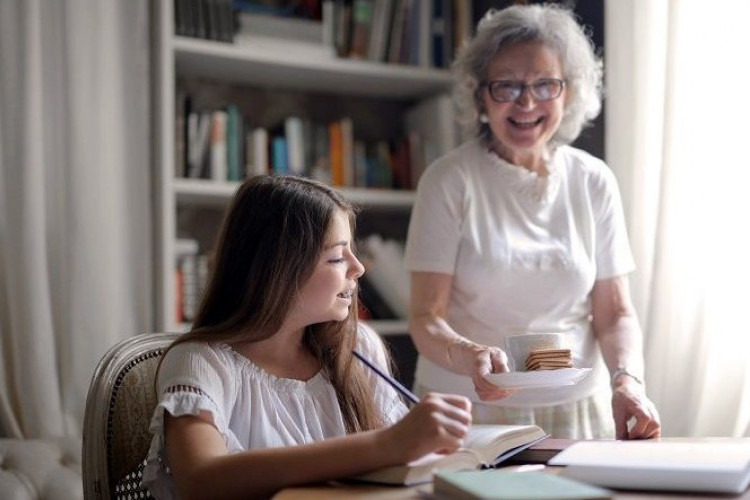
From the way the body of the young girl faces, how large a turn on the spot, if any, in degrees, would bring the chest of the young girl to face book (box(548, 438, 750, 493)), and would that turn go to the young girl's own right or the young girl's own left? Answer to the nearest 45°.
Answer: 0° — they already face it

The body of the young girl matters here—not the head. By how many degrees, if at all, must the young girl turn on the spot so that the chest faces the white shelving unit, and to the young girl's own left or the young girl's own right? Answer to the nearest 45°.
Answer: approximately 135° to the young girl's own left

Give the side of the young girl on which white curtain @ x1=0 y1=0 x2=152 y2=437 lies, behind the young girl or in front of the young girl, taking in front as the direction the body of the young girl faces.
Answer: behind

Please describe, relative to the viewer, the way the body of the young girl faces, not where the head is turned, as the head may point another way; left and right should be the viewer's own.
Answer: facing the viewer and to the right of the viewer

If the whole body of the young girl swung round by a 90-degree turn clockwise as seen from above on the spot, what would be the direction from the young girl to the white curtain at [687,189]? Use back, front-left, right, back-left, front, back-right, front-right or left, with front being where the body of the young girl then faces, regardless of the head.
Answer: back

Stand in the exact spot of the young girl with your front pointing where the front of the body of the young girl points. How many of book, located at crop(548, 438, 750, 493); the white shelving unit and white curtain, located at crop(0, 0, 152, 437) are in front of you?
1

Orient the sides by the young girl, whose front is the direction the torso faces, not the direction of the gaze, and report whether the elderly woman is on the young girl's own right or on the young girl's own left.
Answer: on the young girl's own left

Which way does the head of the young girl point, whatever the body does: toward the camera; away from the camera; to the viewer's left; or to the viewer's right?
to the viewer's right
